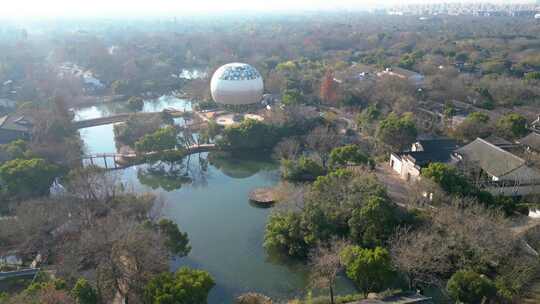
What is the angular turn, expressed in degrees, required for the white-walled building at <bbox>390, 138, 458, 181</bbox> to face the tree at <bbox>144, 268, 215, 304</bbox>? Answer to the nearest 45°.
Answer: approximately 45° to its left

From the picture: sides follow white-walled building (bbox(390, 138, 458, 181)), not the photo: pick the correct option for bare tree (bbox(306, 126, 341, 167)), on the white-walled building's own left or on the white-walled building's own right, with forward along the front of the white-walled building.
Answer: on the white-walled building's own right

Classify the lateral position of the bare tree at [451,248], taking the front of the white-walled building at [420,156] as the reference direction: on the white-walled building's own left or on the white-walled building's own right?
on the white-walled building's own left

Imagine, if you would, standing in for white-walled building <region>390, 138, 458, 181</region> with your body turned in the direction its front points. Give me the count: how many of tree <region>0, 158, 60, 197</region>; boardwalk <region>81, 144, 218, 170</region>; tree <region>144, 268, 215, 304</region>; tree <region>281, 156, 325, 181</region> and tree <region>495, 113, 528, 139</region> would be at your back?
1

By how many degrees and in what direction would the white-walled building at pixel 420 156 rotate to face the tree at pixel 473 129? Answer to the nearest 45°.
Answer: approximately 180°

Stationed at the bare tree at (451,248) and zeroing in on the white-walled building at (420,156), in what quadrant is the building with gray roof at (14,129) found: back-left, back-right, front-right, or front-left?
front-left

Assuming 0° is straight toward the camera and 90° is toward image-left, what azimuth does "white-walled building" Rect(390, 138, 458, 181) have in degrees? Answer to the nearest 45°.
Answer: approximately 45°

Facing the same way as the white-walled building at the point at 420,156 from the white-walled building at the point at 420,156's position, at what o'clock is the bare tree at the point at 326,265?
The bare tree is roughly at 11 o'clock from the white-walled building.

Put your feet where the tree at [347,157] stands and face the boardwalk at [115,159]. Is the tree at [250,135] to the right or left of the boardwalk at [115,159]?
right

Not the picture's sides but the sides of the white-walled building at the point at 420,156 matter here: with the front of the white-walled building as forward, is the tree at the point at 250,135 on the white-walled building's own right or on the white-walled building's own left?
on the white-walled building's own right

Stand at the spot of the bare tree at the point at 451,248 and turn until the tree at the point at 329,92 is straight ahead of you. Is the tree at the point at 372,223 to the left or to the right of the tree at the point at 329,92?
left

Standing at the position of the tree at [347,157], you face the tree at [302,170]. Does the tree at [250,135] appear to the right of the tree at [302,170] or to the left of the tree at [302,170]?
right

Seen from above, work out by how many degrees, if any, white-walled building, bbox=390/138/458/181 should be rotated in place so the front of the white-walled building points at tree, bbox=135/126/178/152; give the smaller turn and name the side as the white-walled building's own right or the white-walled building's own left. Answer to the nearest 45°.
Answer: approximately 45° to the white-walled building's own right

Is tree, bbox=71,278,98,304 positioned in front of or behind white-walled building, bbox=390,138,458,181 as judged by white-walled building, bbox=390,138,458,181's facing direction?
in front

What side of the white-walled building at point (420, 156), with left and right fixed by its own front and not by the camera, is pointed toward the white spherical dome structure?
right

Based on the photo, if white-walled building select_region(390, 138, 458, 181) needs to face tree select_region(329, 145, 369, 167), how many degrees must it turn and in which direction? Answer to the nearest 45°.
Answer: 0° — it already faces it

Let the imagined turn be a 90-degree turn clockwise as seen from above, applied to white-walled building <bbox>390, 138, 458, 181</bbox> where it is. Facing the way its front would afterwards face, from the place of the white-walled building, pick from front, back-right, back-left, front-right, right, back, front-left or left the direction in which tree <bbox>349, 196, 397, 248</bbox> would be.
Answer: back-left

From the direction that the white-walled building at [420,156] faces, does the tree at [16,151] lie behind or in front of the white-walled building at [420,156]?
in front
